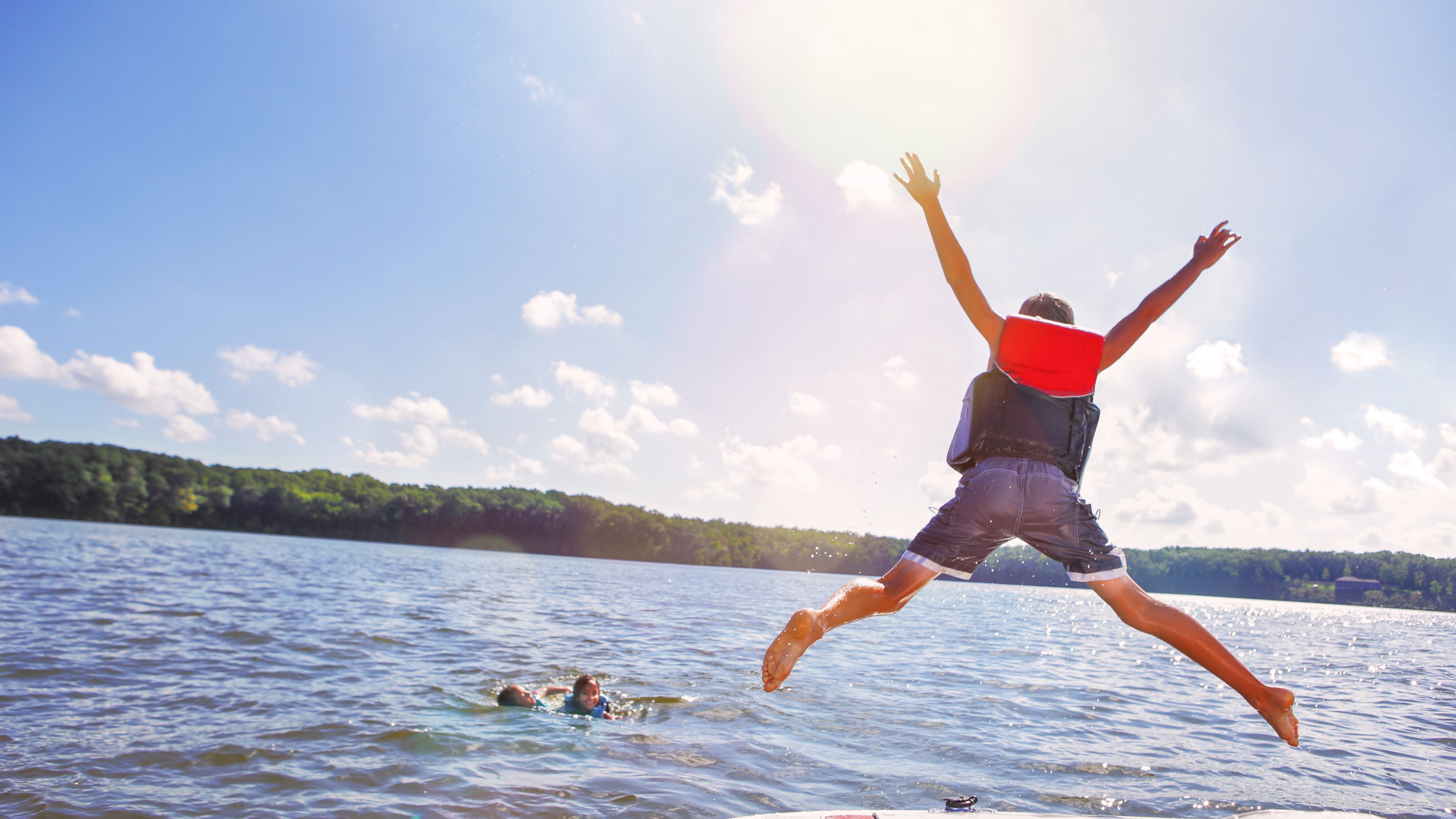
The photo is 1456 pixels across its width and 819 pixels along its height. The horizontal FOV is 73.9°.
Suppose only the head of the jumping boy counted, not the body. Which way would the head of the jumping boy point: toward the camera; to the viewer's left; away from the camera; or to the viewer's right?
away from the camera

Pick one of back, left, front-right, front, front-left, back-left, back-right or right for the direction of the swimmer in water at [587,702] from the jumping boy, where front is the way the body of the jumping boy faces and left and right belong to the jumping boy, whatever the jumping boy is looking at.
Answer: front-left

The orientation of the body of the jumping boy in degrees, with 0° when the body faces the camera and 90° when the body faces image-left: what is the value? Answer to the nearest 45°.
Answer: approximately 180°

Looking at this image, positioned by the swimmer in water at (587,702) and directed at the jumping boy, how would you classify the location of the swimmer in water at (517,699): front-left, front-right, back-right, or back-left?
back-right

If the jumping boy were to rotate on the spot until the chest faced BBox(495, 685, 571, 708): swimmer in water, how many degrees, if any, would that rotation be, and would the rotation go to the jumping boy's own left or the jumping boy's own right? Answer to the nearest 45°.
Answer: approximately 45° to the jumping boy's own left
